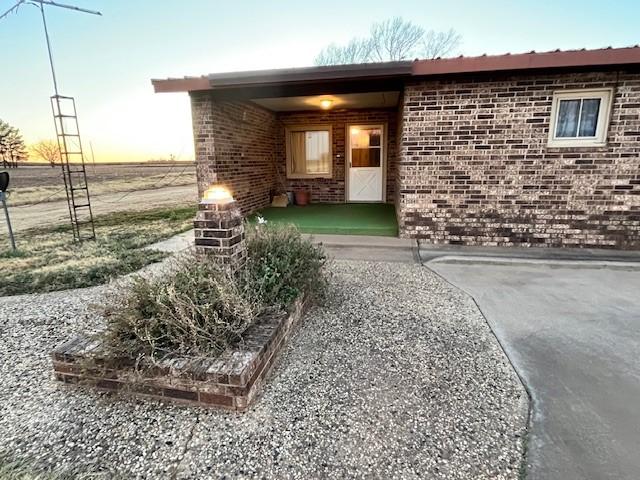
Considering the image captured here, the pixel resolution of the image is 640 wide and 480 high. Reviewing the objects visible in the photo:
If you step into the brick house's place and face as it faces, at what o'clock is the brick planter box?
The brick planter box is roughly at 1 o'clock from the brick house.

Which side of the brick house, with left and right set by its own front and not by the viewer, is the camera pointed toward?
front

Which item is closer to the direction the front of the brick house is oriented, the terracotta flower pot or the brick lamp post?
the brick lamp post

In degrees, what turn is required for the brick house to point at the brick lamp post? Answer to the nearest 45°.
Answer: approximately 45° to its right

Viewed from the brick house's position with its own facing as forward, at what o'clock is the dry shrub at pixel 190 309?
The dry shrub is roughly at 1 o'clock from the brick house.

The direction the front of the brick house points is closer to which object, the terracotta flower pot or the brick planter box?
the brick planter box

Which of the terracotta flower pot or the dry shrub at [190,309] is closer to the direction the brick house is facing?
the dry shrub
